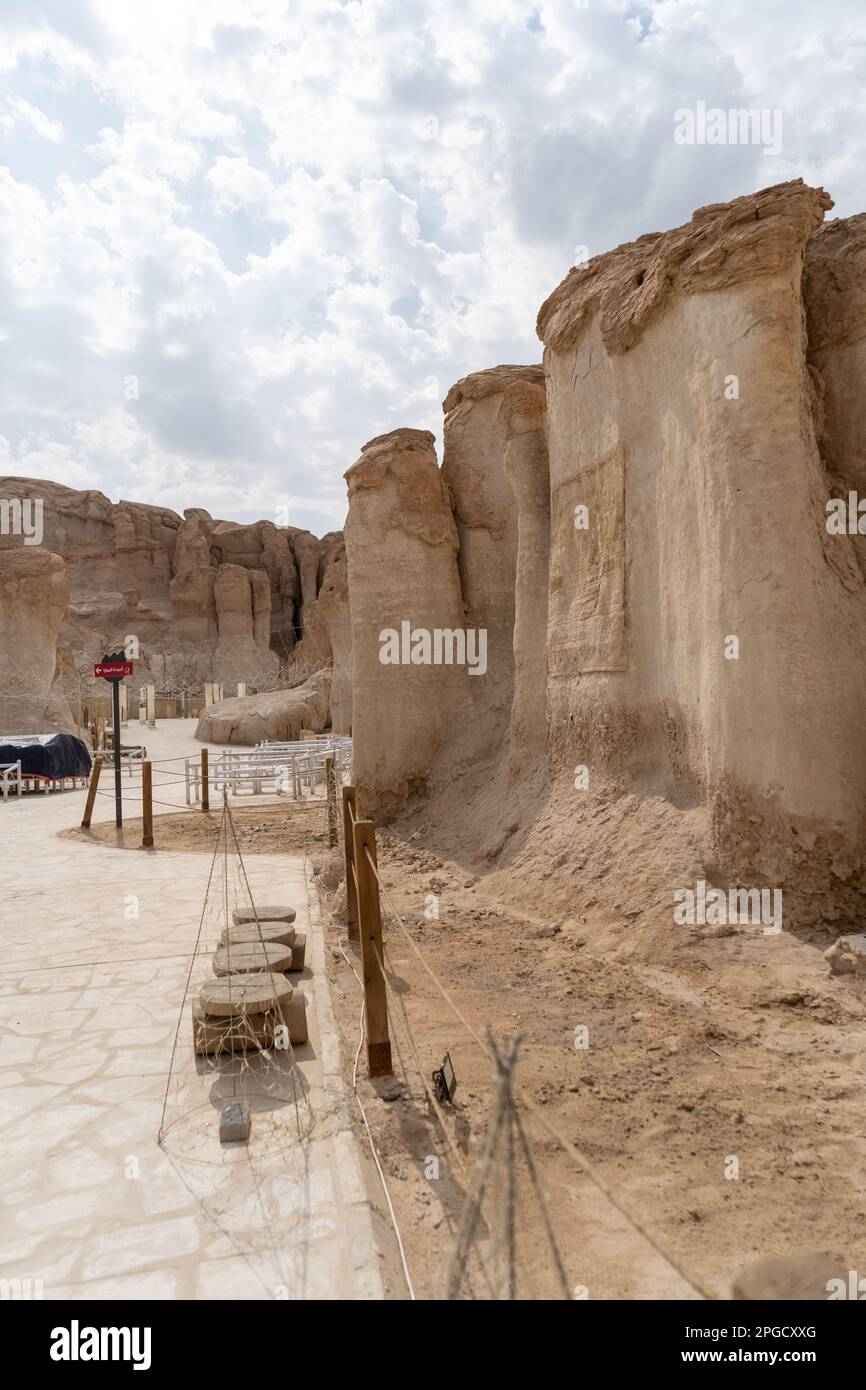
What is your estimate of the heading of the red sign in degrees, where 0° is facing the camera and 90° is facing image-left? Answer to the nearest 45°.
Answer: approximately 0°

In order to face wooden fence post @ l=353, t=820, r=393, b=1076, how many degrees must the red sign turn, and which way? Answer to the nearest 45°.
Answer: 0° — it already faces it

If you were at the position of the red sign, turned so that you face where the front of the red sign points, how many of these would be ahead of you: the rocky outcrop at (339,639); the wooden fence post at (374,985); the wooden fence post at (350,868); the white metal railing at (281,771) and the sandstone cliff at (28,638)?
2

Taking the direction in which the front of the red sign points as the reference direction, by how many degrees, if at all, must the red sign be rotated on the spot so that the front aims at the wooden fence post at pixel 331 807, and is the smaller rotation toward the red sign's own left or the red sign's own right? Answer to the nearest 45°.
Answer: approximately 45° to the red sign's own left

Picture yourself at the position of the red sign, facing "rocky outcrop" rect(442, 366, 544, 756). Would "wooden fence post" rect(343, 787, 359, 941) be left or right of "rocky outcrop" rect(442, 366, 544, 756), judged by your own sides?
right

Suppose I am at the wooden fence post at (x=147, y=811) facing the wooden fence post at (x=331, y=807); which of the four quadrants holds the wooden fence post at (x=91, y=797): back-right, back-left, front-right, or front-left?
back-left

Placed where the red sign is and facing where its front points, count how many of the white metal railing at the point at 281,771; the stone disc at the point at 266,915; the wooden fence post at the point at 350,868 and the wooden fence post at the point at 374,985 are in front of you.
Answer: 3

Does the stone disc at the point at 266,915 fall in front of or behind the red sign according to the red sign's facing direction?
in front

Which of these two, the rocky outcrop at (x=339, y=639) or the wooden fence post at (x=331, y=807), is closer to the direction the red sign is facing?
the wooden fence post

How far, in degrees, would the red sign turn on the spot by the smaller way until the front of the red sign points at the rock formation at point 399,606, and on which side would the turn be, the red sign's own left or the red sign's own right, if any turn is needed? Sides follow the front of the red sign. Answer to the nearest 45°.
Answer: approximately 45° to the red sign's own left

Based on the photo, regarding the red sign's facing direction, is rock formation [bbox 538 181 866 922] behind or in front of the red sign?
in front
